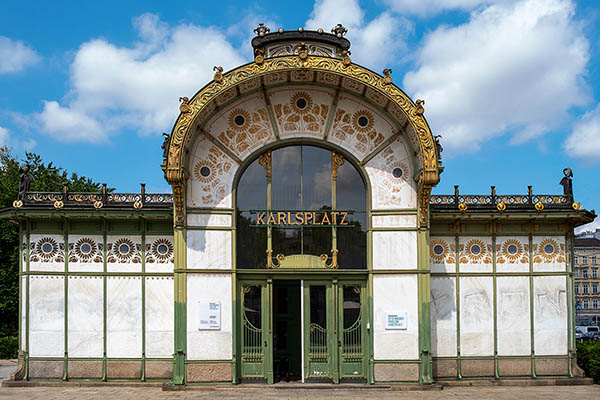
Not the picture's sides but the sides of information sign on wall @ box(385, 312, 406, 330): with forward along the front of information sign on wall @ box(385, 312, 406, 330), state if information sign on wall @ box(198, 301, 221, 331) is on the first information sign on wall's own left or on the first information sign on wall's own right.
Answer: on the first information sign on wall's own right

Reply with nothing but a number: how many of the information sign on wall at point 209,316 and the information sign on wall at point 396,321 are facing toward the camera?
2

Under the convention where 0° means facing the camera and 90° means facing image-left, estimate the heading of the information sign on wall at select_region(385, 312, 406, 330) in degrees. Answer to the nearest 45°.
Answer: approximately 0°

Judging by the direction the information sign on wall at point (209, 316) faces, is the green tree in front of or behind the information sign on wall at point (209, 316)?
behind

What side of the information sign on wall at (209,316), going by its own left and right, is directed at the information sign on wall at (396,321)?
left

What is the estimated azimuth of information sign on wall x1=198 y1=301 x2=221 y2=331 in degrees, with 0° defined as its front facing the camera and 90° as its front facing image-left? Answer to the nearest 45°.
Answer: approximately 0°
